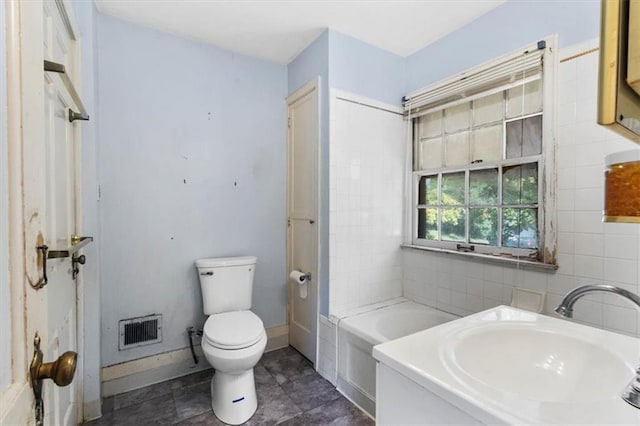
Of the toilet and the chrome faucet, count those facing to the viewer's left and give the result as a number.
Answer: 1

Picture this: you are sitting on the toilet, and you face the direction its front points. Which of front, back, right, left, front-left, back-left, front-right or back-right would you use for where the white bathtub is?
left

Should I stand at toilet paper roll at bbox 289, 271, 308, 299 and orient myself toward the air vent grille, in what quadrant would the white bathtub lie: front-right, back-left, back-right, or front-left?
back-left

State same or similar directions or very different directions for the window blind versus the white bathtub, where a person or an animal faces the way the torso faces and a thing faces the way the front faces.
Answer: same or similar directions

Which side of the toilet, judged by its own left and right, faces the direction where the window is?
left

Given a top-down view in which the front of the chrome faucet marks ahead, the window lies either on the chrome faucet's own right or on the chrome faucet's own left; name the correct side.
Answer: on the chrome faucet's own right

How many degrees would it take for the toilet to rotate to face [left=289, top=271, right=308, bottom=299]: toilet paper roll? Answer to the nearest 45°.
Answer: approximately 135° to its left

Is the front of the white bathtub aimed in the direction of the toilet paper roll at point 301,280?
no

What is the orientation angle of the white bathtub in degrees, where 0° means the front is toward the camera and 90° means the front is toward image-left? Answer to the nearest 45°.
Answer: approximately 45°

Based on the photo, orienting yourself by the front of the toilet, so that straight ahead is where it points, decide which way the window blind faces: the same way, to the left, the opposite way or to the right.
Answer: to the right

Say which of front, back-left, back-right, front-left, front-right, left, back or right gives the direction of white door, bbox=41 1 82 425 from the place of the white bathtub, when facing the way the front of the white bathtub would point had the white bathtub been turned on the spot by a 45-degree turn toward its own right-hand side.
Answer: front-left

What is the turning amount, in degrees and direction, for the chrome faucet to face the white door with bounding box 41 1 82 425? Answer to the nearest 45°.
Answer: approximately 45° to its left

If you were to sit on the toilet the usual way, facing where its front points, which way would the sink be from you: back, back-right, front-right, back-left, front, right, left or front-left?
front-left

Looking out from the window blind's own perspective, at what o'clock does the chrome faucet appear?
The chrome faucet is roughly at 10 o'clock from the window blind.

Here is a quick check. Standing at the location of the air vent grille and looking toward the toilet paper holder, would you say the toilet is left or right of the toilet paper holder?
right

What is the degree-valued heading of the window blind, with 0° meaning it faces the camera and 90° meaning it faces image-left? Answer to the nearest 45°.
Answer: approximately 45°

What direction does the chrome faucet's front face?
to the viewer's left

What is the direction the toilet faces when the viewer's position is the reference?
facing the viewer
